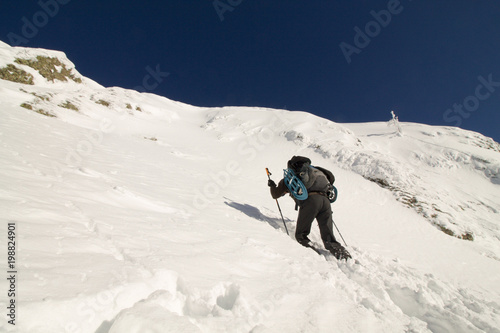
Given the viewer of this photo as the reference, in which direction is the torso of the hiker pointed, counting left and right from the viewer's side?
facing away from the viewer and to the left of the viewer
